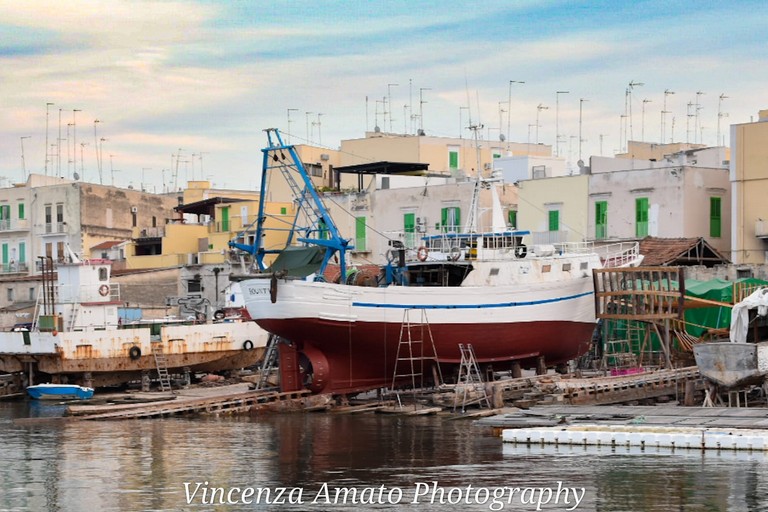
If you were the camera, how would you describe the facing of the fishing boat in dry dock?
facing away from the viewer and to the right of the viewer

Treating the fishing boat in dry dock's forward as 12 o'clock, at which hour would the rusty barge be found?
The rusty barge is roughly at 8 o'clock from the fishing boat in dry dock.

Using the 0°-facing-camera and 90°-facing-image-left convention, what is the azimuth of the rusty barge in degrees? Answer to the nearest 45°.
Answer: approximately 270°

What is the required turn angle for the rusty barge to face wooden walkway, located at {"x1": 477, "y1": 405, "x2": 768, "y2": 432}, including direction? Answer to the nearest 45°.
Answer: approximately 45° to its right
